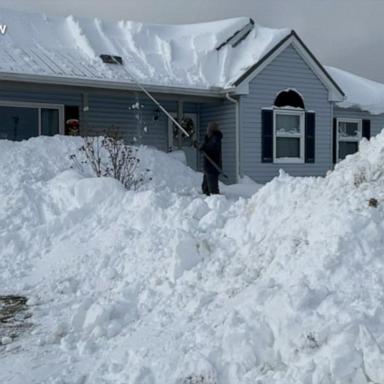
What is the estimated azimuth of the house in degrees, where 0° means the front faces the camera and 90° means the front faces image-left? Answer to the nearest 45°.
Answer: approximately 0°

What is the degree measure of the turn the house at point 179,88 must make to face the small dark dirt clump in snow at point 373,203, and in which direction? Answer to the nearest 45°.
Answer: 0° — it already faces it

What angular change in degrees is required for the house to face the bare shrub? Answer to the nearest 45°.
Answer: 0° — it already faces it
